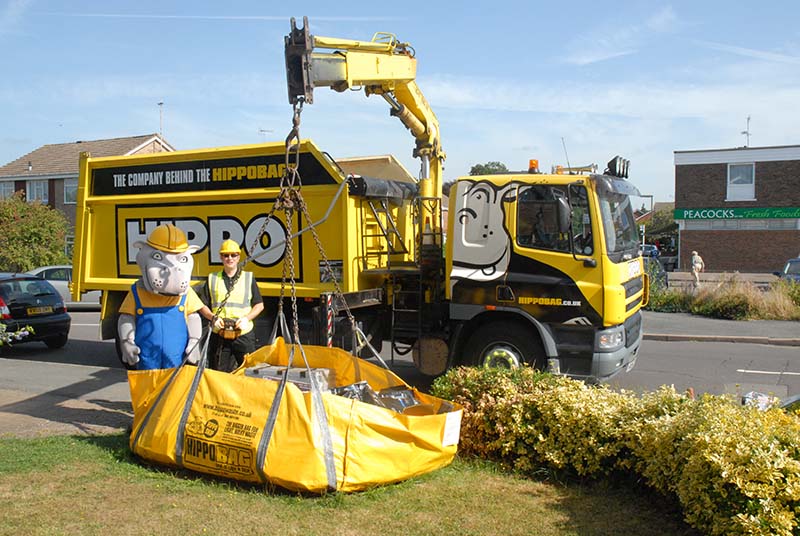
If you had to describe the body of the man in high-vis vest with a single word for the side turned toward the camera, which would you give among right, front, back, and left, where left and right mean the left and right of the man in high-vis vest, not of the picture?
front

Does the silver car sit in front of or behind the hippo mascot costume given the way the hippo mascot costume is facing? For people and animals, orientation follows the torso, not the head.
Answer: behind

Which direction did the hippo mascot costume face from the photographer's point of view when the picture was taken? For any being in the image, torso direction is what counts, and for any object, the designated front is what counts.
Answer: facing the viewer

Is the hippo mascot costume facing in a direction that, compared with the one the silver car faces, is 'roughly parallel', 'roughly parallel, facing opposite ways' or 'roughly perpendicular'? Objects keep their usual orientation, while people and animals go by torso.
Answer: roughly perpendicular

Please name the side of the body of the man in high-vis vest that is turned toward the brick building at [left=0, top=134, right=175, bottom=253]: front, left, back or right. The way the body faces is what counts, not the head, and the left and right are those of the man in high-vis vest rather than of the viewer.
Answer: back

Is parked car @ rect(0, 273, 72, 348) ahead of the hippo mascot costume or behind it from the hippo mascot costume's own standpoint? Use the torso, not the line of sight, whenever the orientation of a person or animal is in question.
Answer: behind

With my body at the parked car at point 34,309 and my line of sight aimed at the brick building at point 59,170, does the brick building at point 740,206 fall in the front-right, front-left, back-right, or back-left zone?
front-right

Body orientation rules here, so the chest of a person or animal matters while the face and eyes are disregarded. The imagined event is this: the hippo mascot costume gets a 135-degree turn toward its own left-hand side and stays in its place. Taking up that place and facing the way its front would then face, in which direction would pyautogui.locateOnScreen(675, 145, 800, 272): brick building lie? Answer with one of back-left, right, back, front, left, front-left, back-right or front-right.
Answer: front

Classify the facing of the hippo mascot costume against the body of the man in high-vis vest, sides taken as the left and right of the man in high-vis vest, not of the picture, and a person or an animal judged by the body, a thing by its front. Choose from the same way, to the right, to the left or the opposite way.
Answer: the same way

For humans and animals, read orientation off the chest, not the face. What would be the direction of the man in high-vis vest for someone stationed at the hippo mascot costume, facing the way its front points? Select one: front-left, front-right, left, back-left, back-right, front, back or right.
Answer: back-left

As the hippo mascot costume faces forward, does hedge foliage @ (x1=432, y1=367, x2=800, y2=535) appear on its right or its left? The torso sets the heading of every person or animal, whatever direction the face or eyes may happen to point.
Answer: on its left

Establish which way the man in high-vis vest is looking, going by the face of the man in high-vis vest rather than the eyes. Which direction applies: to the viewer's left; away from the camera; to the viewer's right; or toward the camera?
toward the camera
